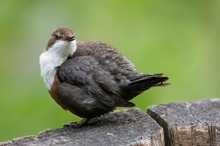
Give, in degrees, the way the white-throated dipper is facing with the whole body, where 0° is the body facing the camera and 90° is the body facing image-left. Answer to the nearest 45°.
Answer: approximately 90°
